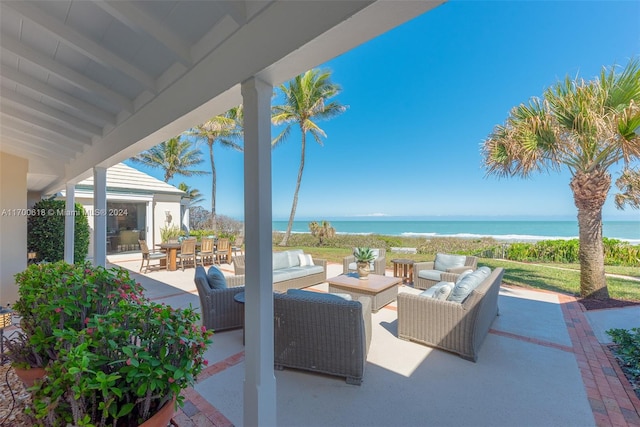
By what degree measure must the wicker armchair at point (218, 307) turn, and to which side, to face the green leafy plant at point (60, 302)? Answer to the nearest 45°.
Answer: approximately 135° to its right

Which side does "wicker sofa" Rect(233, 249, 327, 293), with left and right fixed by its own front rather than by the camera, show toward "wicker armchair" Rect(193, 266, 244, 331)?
right

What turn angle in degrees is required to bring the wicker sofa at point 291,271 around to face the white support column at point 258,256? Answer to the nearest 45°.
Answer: approximately 45° to its right

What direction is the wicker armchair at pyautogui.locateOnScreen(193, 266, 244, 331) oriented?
to the viewer's right

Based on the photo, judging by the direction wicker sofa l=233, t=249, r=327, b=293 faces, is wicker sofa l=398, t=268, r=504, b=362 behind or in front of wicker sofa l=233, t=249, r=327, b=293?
in front

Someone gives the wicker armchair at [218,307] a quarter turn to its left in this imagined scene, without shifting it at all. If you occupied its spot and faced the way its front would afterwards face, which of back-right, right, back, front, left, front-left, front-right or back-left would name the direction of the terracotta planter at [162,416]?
back

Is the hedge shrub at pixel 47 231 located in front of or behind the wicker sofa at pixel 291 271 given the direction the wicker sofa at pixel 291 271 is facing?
behind

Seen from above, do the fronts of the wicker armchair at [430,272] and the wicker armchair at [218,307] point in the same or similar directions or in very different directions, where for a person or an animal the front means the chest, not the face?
very different directions

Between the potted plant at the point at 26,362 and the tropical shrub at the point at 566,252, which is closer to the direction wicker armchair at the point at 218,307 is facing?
the tropical shrub

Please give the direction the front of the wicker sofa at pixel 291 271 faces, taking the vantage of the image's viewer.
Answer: facing the viewer and to the right of the viewer

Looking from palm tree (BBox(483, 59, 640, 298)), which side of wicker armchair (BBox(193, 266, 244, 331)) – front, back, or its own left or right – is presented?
front

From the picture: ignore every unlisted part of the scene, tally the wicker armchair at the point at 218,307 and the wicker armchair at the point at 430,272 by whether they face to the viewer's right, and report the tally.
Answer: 1

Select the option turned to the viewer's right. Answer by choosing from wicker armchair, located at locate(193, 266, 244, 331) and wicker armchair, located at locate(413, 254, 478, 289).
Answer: wicker armchair, located at locate(193, 266, 244, 331)

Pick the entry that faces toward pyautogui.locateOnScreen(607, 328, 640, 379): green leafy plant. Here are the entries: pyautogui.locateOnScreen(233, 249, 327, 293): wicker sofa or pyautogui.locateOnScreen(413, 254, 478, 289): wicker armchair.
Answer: the wicker sofa

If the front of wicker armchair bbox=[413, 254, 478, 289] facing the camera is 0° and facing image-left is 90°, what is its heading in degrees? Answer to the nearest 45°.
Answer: approximately 45°

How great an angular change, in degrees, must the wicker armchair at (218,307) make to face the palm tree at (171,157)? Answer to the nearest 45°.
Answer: approximately 90° to its left
